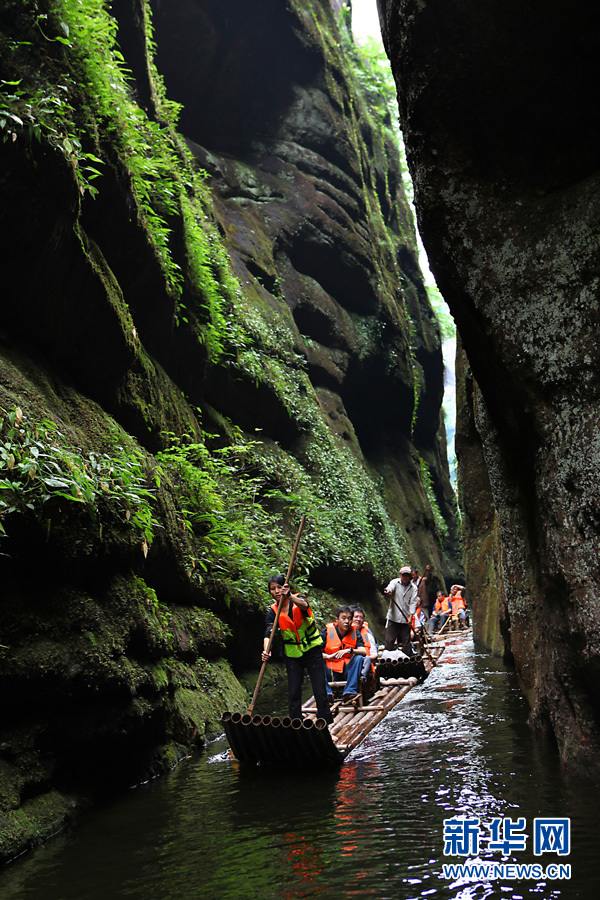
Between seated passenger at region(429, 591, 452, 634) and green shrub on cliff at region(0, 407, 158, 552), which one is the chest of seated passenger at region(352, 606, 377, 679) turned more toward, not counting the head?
the green shrub on cliff

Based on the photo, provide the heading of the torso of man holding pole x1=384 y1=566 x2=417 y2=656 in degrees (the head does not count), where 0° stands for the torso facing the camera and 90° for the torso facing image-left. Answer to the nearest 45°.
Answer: approximately 0°

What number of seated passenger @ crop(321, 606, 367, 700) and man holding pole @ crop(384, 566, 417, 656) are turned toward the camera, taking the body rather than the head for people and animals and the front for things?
2

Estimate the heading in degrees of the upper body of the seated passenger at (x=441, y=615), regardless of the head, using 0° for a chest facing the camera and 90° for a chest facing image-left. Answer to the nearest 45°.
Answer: approximately 45°

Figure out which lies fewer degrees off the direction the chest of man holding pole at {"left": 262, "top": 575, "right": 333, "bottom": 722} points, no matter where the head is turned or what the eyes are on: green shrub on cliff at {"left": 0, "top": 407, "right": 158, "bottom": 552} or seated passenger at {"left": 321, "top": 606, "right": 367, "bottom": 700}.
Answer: the green shrub on cliff

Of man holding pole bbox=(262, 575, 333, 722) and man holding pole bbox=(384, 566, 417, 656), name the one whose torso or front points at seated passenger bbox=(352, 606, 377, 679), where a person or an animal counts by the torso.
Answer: man holding pole bbox=(384, 566, 417, 656)
